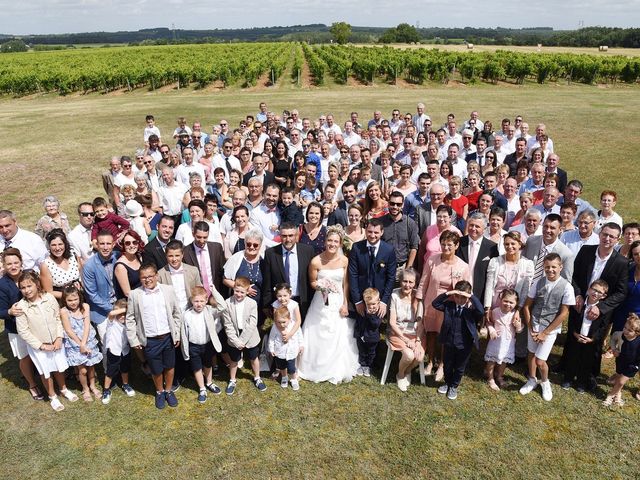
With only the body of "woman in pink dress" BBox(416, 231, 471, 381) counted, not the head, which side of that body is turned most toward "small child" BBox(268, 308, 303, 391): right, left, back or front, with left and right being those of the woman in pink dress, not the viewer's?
right

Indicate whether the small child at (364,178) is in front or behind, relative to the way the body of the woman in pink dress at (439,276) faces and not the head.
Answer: behind

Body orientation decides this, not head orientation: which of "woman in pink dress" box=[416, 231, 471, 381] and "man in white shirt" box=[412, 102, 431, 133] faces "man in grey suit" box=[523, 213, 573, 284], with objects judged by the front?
the man in white shirt

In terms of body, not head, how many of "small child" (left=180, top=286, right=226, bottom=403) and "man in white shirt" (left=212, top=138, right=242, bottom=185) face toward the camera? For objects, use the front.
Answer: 2

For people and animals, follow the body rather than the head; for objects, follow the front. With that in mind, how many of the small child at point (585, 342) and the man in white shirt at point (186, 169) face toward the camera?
2

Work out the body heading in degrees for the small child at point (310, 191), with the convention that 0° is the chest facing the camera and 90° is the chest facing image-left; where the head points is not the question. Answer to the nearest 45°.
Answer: approximately 0°
